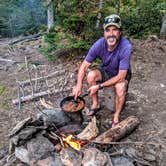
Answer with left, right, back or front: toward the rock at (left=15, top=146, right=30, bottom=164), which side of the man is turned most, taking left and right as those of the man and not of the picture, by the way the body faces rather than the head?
front

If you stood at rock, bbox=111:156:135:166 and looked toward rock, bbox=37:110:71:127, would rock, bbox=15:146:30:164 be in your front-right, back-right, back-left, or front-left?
front-left

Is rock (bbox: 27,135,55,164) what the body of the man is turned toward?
yes

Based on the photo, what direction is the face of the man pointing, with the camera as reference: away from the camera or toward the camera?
toward the camera

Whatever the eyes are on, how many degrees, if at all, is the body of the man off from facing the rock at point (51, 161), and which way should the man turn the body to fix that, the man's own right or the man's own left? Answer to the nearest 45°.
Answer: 0° — they already face it

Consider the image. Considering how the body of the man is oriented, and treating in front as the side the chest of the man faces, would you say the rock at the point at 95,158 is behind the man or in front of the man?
in front

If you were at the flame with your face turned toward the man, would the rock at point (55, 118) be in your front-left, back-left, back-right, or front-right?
front-left

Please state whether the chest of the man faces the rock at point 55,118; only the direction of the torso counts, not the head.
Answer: yes

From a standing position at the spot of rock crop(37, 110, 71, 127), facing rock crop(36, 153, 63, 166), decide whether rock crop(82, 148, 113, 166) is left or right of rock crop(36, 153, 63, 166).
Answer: left

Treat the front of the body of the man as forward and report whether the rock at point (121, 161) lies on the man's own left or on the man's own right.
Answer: on the man's own left
